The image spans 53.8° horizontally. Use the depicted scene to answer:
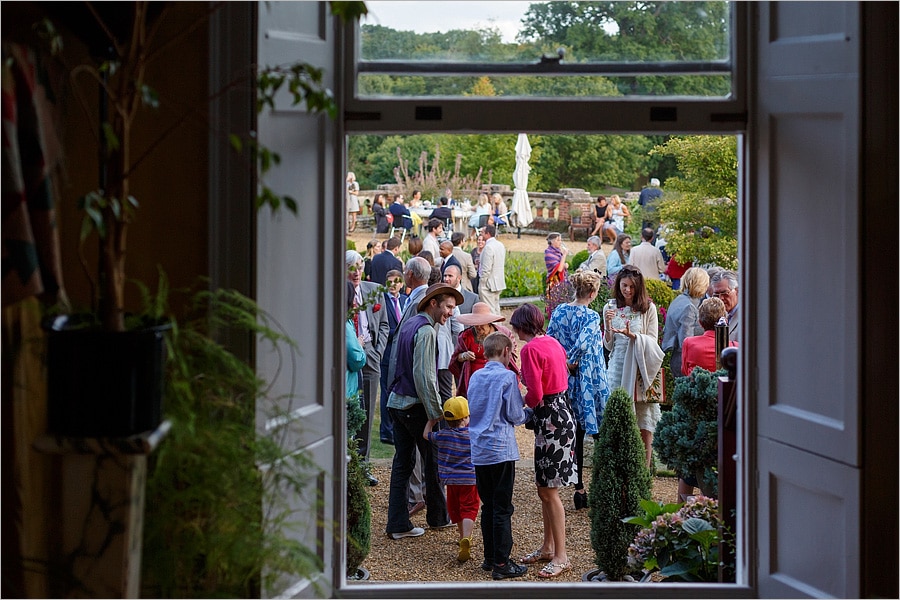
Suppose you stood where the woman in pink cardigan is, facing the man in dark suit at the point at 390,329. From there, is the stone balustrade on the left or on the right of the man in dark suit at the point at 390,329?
right

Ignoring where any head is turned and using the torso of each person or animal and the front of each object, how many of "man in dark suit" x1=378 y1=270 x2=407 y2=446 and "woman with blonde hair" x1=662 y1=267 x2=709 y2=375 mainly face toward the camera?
1

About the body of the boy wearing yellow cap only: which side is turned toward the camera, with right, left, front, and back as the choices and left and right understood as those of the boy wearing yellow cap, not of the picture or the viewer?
back

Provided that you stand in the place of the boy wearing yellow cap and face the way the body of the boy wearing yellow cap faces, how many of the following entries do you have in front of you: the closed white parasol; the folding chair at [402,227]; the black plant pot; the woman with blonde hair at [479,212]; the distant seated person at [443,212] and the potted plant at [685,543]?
4

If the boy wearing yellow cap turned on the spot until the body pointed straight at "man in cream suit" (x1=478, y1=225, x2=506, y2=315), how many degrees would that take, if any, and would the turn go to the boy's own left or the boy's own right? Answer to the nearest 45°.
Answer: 0° — they already face them

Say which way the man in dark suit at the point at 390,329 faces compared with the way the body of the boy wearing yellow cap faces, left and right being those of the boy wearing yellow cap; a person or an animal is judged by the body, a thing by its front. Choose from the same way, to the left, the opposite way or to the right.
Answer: the opposite way
